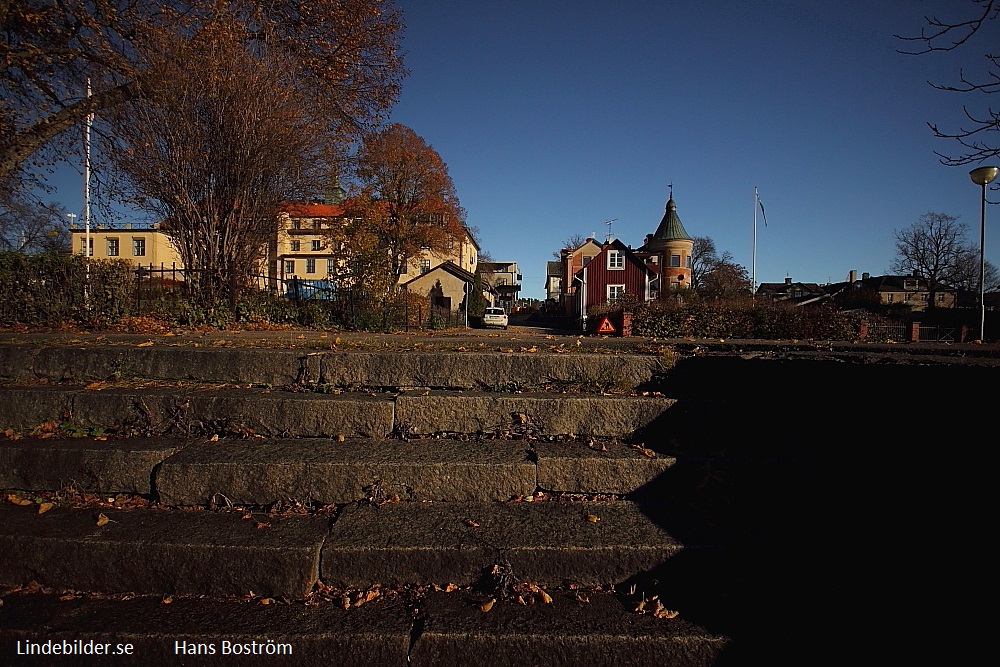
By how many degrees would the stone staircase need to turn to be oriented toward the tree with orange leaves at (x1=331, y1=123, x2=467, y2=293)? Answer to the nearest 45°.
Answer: approximately 180°

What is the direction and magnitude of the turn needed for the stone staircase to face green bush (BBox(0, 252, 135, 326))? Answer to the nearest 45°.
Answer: approximately 135° to its right

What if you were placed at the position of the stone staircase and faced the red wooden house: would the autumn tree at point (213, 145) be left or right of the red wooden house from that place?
left

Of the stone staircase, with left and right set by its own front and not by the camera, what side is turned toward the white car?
back

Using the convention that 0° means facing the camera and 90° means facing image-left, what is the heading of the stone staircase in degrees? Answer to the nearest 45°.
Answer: approximately 0°

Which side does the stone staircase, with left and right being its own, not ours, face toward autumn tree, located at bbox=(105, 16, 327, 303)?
back
